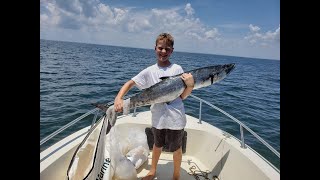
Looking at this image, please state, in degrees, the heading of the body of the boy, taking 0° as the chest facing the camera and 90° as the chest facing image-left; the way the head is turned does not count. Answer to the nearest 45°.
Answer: approximately 0°
